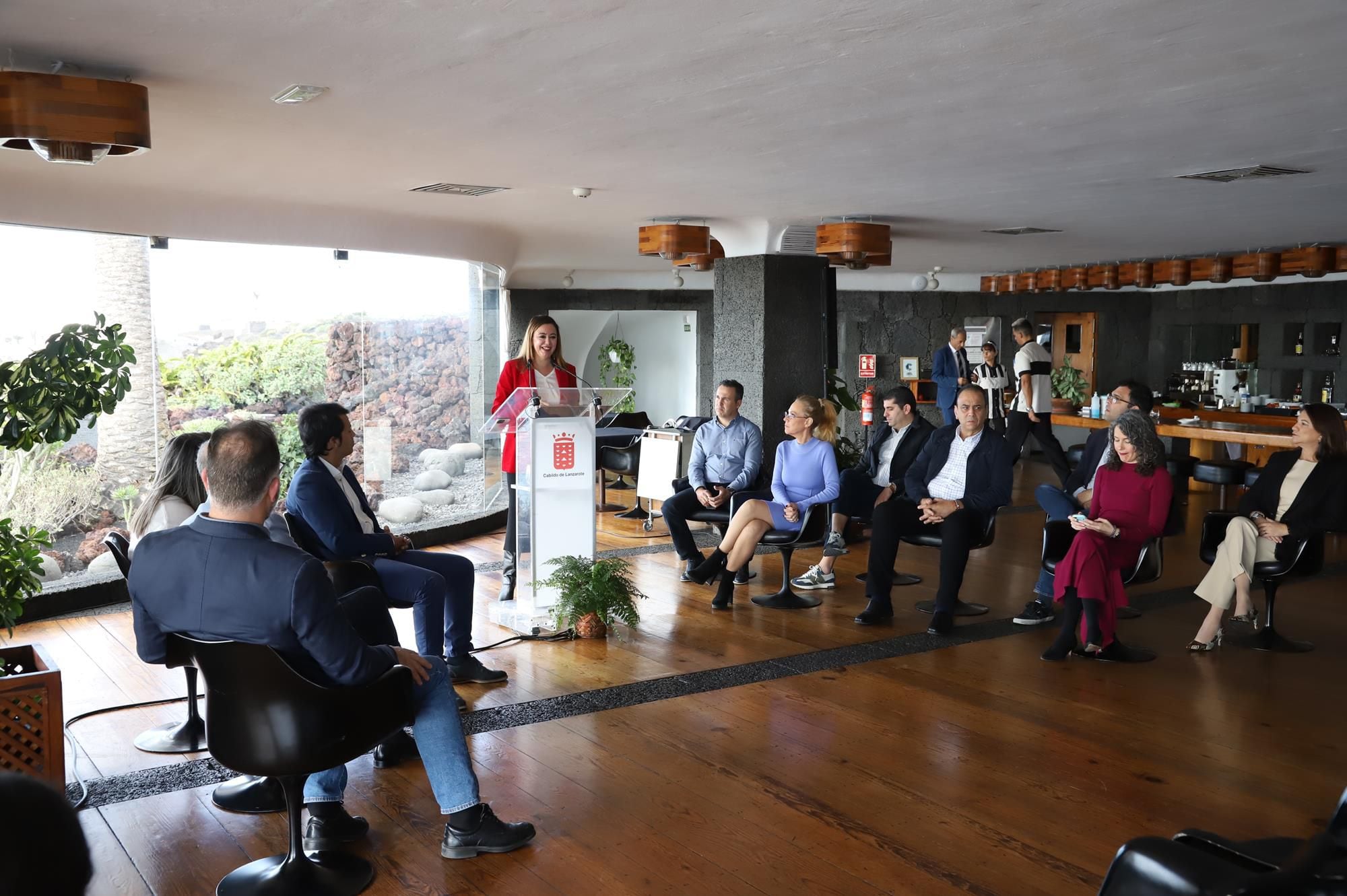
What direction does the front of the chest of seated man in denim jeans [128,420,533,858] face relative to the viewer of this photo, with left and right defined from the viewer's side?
facing away from the viewer and to the right of the viewer

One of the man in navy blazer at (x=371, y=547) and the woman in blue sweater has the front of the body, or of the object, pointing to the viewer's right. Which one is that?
the man in navy blazer

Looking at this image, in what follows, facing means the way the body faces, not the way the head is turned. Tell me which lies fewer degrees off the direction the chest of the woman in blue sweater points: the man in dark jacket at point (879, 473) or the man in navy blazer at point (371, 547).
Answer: the man in navy blazer

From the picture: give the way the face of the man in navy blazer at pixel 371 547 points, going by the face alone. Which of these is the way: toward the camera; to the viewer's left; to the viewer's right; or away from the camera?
to the viewer's right

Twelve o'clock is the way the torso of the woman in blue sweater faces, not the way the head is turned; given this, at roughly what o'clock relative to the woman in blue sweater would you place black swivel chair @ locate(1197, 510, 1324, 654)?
The black swivel chair is roughly at 8 o'clock from the woman in blue sweater.

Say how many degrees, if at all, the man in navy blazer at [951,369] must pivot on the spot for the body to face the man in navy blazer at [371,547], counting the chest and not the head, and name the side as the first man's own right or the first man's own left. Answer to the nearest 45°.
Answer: approximately 45° to the first man's own right

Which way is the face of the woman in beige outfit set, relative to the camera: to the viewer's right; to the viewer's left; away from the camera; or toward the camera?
to the viewer's left

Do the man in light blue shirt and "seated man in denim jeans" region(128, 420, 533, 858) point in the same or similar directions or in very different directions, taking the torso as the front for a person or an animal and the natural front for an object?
very different directions
